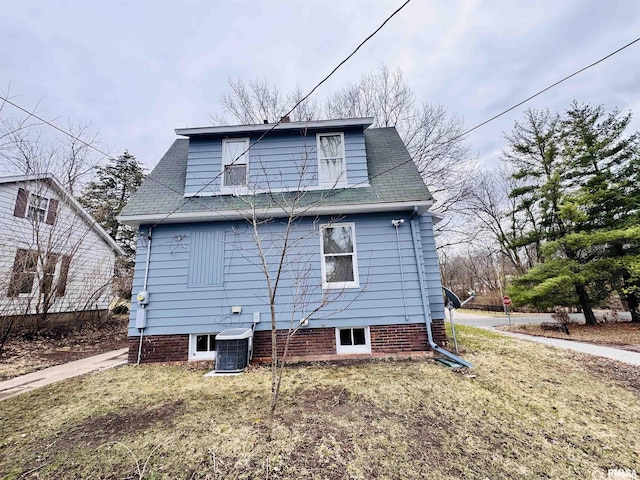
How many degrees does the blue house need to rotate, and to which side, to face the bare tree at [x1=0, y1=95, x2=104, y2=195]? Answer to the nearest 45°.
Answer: approximately 45° to its left

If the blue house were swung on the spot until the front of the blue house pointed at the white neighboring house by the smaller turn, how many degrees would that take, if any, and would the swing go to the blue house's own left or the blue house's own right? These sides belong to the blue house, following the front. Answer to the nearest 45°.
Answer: approximately 45° to the blue house's own left

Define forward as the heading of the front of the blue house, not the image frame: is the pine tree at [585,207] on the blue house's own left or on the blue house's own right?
on the blue house's own right

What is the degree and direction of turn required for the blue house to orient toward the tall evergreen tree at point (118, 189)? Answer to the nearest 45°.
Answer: approximately 45° to its left

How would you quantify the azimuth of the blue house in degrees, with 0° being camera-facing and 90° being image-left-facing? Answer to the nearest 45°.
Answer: approximately 180°
